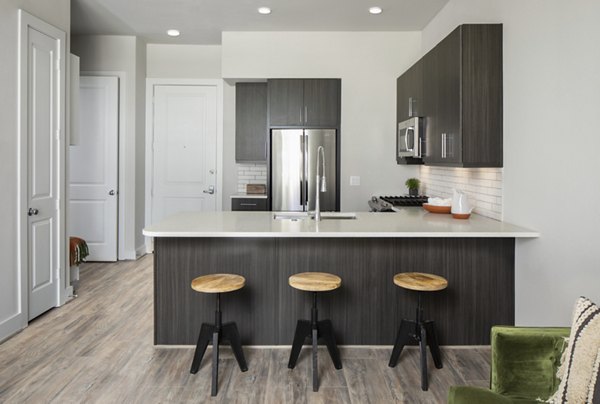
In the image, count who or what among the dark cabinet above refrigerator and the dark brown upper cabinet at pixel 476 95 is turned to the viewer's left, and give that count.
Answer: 1

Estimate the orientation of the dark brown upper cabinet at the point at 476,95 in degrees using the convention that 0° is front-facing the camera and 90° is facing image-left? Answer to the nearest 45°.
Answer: approximately 90°

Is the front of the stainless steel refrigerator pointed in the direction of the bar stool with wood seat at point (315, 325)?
yes

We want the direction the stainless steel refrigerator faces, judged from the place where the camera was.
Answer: facing the viewer

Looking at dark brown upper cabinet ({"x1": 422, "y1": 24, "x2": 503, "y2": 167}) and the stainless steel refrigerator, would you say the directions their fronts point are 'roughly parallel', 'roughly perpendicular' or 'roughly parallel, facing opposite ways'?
roughly perpendicular

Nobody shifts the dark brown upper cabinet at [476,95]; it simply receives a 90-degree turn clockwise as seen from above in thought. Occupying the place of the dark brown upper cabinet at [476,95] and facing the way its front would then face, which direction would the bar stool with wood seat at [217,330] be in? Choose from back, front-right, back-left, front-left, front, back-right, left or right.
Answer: back-left

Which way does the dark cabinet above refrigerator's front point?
toward the camera

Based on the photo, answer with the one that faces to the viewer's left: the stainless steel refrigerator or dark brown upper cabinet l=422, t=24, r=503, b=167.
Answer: the dark brown upper cabinet

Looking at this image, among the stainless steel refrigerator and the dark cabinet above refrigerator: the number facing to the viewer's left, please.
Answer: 0

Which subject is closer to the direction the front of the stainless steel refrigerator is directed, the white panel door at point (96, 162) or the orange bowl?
the orange bowl

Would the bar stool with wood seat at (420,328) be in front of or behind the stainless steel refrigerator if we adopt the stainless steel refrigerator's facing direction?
in front

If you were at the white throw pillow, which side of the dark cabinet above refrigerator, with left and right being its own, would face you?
front
